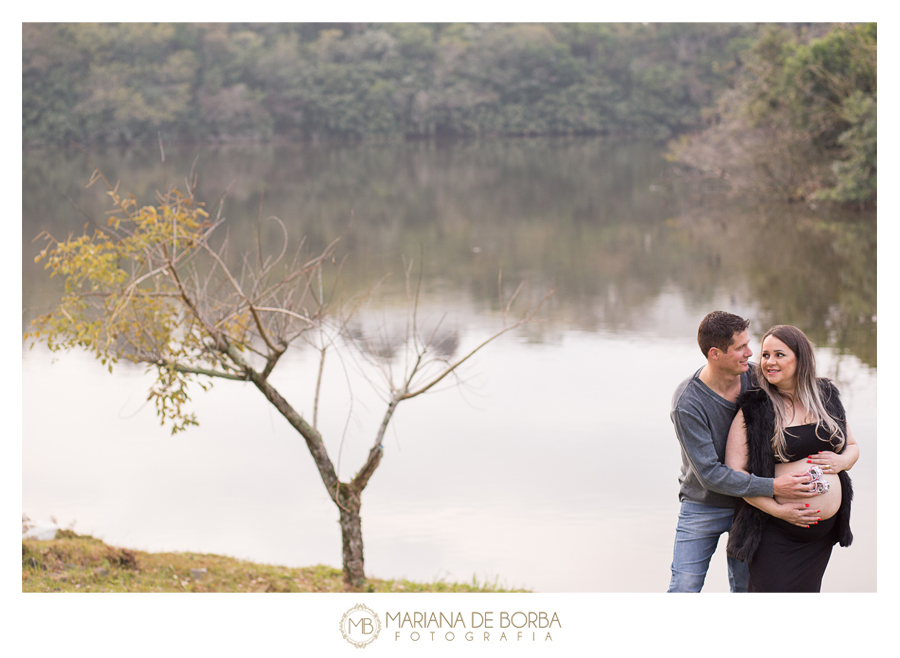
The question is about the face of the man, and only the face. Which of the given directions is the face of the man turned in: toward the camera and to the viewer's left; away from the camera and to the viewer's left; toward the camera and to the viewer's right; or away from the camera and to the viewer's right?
toward the camera and to the viewer's right

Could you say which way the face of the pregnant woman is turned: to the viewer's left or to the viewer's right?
to the viewer's left

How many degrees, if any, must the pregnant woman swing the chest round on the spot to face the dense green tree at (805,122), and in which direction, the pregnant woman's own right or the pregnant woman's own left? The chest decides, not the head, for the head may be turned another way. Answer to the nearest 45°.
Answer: approximately 135° to the pregnant woman's own left

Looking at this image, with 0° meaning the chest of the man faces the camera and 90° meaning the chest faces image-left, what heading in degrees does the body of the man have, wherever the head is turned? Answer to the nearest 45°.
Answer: approximately 315°

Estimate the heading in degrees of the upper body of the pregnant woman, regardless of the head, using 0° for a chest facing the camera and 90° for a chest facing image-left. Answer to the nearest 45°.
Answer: approximately 315°

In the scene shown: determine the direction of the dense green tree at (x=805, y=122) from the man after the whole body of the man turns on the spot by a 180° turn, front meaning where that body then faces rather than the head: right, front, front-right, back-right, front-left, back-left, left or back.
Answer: front-right
